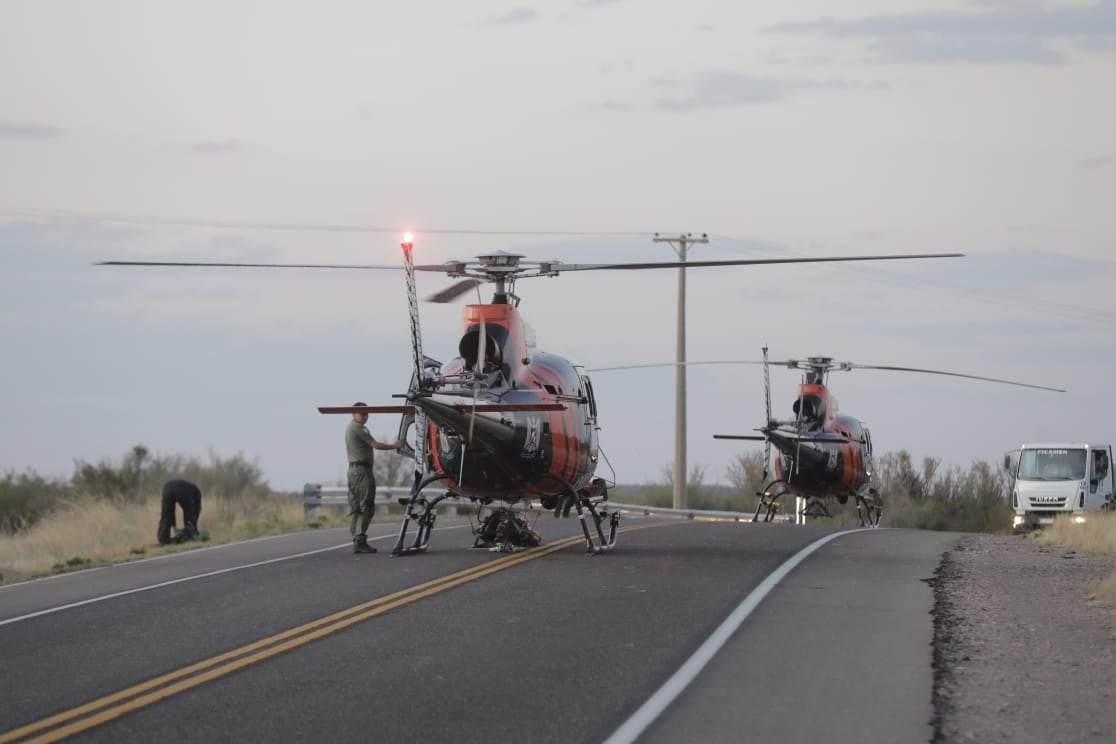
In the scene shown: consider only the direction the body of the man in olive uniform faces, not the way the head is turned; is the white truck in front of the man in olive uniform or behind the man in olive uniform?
in front

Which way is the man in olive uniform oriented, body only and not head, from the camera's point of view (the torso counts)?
to the viewer's right

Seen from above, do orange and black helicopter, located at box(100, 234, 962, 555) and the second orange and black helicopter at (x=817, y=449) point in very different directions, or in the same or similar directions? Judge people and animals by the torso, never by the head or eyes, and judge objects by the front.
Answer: same or similar directions

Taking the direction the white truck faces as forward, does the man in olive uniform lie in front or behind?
in front

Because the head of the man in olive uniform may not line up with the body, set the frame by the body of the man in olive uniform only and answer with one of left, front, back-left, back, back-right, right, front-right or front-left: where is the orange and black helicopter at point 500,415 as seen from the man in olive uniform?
front-right
